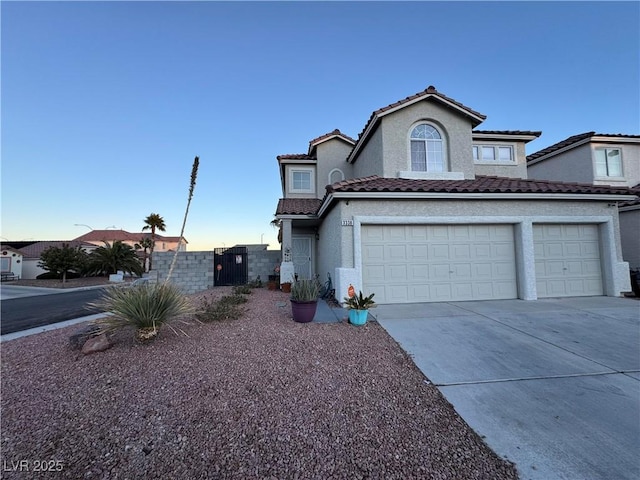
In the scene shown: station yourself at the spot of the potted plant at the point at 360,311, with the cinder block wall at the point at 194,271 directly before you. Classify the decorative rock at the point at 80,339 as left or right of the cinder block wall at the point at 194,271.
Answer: left

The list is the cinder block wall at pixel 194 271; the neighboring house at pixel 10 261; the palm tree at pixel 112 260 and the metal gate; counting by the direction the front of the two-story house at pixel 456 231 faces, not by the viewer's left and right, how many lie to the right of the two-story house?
4

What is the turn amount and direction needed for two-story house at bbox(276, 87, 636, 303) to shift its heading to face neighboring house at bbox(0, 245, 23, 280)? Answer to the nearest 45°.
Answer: approximately 90° to its right

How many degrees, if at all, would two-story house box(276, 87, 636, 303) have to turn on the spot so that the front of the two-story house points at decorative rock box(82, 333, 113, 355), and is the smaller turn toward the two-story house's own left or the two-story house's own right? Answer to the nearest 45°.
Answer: approximately 45° to the two-story house's own right

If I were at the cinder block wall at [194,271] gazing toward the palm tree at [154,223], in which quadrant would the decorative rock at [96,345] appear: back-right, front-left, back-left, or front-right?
back-left

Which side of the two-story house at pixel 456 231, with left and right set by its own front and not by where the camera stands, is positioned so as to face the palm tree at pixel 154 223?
right

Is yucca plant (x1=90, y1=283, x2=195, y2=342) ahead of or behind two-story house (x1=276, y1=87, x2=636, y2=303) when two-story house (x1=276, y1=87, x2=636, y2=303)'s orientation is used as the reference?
ahead

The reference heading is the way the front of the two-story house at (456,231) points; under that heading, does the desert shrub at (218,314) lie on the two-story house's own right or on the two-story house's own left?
on the two-story house's own right

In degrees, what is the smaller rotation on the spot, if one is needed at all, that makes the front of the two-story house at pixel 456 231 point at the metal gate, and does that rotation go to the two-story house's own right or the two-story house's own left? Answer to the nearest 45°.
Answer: approximately 90° to the two-story house's own right

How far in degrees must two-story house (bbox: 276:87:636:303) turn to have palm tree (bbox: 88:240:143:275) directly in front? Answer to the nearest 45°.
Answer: approximately 90° to its right

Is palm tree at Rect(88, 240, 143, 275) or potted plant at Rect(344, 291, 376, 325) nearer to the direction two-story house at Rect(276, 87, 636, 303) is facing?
the potted plant

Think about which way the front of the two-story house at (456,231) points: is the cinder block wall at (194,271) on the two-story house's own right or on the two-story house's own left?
on the two-story house's own right

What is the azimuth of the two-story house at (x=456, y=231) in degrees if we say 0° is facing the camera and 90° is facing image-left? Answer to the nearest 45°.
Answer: approximately 0°

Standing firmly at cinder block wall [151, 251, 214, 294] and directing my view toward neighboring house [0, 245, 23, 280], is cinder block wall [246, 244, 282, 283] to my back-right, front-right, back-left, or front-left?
back-right
